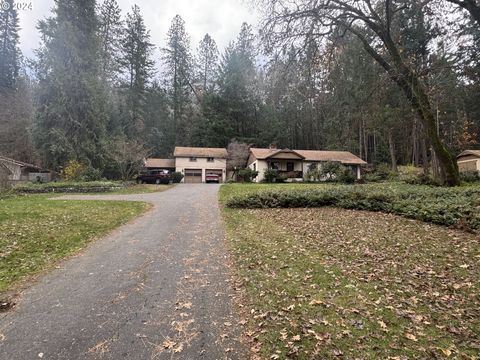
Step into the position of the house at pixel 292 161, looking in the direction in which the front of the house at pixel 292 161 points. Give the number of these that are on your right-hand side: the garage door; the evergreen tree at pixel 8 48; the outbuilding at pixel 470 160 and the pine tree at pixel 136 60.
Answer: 3

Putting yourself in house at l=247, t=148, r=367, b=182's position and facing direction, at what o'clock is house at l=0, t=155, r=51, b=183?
house at l=0, t=155, r=51, b=183 is roughly at 2 o'clock from house at l=247, t=148, r=367, b=182.

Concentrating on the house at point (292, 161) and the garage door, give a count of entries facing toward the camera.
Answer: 2

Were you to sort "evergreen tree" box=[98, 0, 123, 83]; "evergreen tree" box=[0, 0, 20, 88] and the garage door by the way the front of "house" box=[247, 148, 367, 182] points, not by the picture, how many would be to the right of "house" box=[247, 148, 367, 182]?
3

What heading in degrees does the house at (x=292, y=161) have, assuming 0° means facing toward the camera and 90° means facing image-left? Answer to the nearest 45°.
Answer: approximately 0°

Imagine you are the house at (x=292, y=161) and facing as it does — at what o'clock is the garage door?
The garage door is roughly at 3 o'clock from the house.

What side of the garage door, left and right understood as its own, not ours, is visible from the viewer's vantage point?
front

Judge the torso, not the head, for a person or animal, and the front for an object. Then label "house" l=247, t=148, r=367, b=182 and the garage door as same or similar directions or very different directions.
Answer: same or similar directions

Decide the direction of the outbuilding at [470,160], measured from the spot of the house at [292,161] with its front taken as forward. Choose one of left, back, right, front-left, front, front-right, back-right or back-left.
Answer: left

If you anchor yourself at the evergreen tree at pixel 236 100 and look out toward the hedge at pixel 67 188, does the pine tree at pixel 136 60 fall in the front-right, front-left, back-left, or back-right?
front-right

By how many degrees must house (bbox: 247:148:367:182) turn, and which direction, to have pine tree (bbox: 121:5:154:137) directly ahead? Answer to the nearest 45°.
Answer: approximately 90° to its right

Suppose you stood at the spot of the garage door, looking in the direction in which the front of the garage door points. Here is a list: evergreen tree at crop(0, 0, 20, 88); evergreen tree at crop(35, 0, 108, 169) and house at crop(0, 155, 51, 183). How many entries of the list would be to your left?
0

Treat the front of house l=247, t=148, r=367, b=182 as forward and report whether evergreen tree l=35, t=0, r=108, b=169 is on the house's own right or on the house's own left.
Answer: on the house's own right

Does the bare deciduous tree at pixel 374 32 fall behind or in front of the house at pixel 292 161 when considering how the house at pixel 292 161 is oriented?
in front
